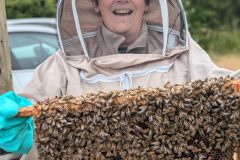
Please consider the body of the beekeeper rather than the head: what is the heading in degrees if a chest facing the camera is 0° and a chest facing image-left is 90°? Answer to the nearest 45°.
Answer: approximately 0°

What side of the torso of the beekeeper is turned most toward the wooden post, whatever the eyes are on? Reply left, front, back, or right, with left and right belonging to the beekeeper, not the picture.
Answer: right

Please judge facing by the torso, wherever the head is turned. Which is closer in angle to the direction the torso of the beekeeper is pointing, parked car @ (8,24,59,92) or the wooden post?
the wooden post

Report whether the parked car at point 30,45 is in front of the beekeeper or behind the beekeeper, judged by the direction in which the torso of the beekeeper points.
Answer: behind
